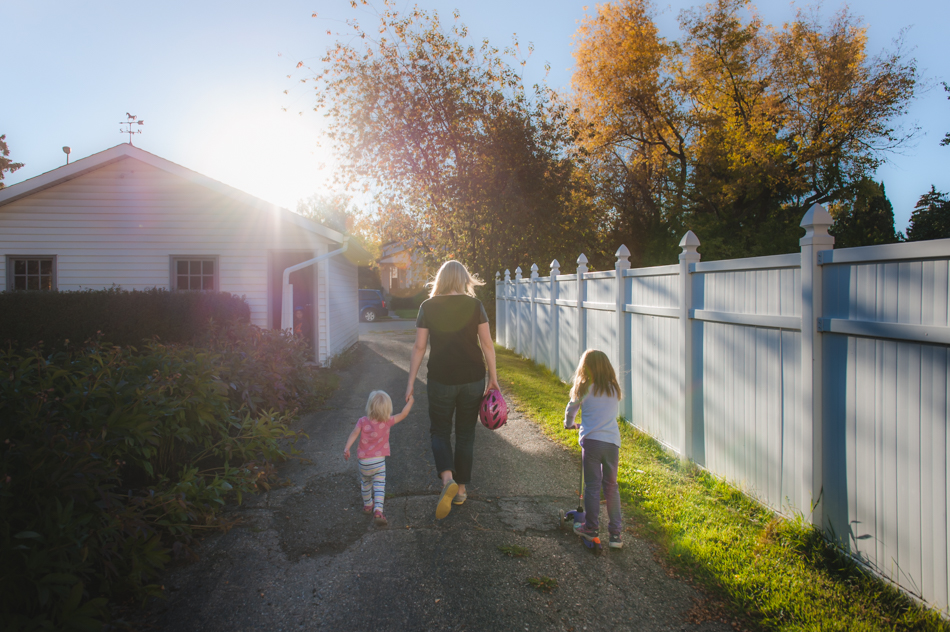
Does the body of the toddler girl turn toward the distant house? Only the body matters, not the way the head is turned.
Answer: yes

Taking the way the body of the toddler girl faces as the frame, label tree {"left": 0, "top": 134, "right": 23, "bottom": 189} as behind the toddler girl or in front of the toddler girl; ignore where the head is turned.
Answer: in front

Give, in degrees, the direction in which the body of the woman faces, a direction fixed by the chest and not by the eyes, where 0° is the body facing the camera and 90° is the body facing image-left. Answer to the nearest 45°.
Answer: approximately 180°

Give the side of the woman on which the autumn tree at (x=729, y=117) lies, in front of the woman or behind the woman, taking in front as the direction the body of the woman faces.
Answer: in front

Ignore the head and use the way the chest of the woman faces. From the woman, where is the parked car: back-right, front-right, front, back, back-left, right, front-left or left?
front

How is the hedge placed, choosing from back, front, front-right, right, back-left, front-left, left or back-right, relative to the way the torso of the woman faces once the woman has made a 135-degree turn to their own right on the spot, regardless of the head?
back

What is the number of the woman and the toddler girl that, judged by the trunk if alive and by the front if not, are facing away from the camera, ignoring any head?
2

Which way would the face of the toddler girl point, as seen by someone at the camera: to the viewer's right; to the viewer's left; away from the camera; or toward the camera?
away from the camera

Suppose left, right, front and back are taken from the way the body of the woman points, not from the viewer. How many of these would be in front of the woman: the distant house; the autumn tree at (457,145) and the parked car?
3

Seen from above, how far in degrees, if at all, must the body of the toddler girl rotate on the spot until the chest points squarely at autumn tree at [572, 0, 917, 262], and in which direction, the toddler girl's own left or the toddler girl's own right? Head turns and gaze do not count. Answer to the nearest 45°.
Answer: approximately 45° to the toddler girl's own right

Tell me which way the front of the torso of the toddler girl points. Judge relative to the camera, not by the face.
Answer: away from the camera

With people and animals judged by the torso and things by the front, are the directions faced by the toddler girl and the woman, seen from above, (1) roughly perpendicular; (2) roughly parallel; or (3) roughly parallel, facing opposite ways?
roughly parallel

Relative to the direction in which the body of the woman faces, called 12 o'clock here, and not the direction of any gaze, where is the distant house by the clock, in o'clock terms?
The distant house is roughly at 12 o'clock from the woman.

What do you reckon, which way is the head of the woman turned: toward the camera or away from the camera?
away from the camera

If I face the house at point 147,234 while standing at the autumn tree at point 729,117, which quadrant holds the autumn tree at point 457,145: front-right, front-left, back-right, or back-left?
front-right
